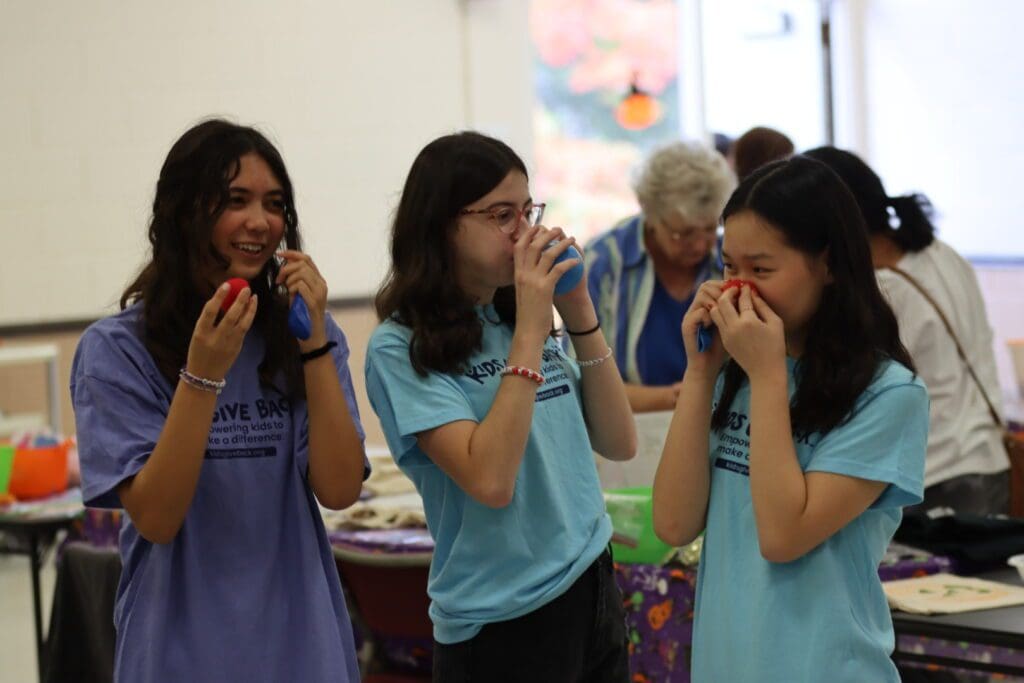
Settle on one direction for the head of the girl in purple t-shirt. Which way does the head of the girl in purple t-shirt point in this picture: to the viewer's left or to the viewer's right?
to the viewer's right

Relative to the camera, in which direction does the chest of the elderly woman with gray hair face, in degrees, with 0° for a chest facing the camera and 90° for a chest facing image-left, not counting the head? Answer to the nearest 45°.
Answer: approximately 315°

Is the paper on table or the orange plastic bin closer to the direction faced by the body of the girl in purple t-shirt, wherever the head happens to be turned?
the paper on table

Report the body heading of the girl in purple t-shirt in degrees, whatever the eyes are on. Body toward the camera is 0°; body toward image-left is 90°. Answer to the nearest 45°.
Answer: approximately 315°

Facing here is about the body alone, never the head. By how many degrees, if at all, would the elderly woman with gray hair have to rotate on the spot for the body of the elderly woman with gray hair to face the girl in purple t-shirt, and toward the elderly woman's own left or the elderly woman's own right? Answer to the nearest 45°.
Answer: approximately 45° to the elderly woman's own right

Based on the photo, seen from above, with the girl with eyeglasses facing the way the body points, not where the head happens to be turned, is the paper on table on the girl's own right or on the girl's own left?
on the girl's own left
